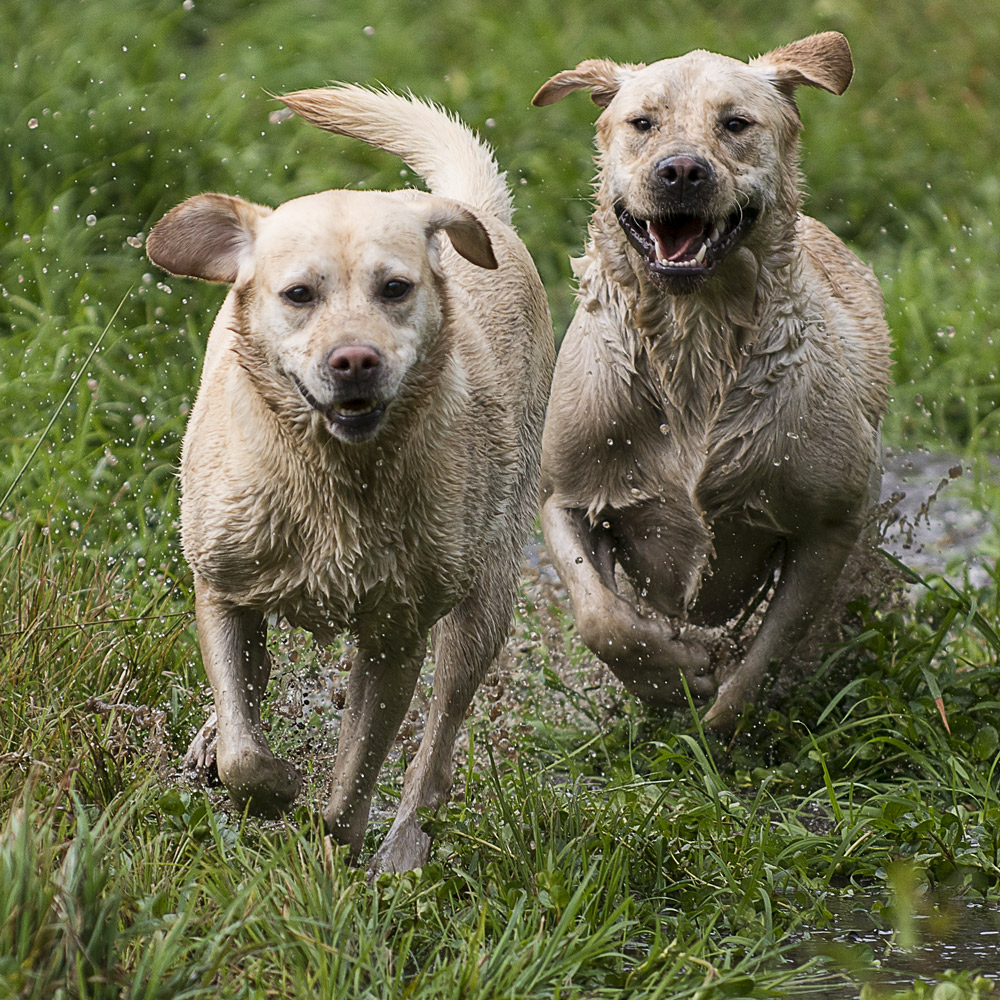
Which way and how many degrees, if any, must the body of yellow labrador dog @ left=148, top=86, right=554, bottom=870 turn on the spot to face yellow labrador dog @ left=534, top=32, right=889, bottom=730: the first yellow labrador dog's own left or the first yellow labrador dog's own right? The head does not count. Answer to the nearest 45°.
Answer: approximately 135° to the first yellow labrador dog's own left

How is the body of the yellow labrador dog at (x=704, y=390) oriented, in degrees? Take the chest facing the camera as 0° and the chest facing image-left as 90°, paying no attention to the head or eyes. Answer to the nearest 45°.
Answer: approximately 0°

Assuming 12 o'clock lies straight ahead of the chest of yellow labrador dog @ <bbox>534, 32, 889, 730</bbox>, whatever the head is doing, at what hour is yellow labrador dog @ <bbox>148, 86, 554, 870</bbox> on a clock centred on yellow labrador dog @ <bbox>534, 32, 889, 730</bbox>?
yellow labrador dog @ <bbox>148, 86, 554, 870</bbox> is roughly at 1 o'clock from yellow labrador dog @ <bbox>534, 32, 889, 730</bbox>.

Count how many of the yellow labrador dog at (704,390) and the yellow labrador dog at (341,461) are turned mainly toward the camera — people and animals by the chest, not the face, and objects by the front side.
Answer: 2

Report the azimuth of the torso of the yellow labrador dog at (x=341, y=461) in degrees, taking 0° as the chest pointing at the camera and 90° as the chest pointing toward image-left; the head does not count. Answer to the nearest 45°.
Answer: approximately 0°
